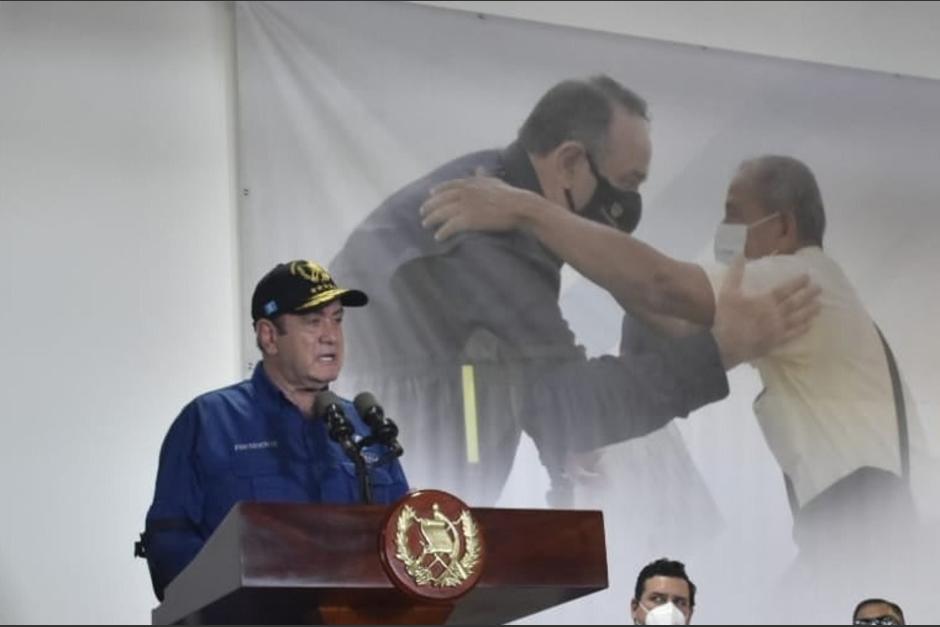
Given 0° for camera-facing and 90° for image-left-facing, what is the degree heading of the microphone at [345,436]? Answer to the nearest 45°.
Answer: approximately 135°

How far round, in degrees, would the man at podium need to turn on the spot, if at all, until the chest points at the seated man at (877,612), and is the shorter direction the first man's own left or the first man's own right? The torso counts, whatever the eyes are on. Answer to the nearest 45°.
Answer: approximately 90° to the first man's own left

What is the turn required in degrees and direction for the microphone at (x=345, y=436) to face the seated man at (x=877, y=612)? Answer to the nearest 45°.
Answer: approximately 90° to its right

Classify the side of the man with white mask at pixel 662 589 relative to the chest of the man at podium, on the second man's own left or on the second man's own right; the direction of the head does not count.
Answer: on the second man's own left

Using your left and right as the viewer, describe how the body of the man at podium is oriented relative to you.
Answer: facing the viewer and to the right of the viewer

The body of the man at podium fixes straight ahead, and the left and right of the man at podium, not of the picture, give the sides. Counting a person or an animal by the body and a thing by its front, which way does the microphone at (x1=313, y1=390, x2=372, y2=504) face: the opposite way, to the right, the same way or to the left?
the opposite way

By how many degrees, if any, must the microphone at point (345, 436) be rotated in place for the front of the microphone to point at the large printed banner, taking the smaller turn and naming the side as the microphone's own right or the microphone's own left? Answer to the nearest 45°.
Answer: approximately 90° to the microphone's own right
